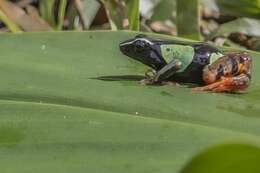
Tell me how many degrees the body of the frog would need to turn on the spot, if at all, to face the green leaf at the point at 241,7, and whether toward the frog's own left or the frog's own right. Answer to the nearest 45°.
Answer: approximately 90° to the frog's own right

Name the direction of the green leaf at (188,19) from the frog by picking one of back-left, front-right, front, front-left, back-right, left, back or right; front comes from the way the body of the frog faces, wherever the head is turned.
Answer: right

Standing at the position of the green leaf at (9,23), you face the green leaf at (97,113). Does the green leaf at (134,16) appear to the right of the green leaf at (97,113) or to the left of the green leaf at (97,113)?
left

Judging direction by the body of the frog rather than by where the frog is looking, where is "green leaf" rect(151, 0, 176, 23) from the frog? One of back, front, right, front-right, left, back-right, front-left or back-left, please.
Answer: right

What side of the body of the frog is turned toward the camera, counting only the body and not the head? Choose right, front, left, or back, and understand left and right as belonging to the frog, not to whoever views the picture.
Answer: left

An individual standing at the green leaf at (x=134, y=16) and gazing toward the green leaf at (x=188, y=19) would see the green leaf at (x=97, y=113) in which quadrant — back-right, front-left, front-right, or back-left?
back-right

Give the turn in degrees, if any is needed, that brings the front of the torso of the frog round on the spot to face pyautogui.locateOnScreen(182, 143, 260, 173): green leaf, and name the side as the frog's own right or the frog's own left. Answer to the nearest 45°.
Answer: approximately 90° to the frog's own left

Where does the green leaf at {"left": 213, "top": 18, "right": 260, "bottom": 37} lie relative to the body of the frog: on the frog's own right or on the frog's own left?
on the frog's own right

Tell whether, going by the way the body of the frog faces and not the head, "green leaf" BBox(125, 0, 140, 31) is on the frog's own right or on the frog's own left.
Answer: on the frog's own right

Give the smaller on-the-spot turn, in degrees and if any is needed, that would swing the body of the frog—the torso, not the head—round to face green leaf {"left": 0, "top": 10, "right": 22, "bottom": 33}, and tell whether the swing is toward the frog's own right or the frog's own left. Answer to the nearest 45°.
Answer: approximately 45° to the frog's own right
